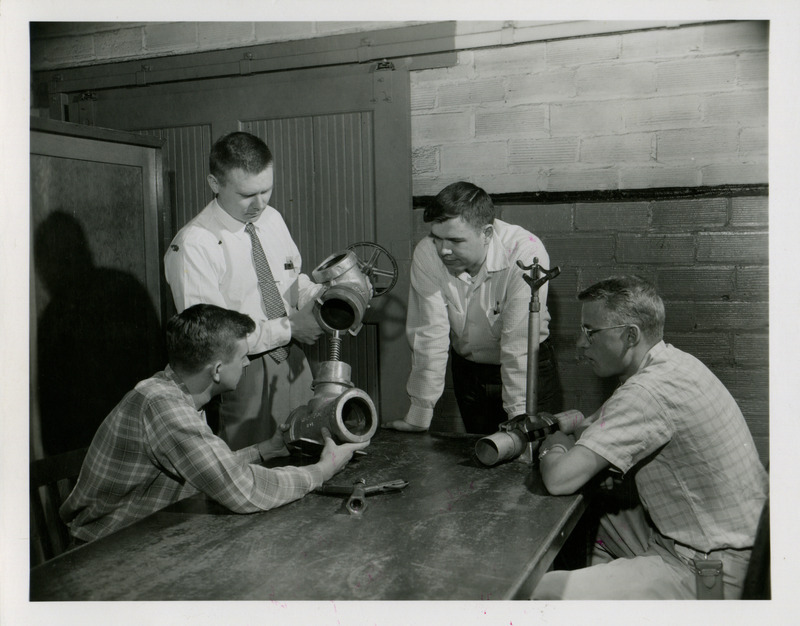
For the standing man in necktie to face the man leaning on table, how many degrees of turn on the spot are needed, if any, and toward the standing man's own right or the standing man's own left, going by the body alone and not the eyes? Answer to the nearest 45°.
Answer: approximately 45° to the standing man's own left

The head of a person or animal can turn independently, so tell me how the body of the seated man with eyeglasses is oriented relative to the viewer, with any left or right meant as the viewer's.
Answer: facing to the left of the viewer

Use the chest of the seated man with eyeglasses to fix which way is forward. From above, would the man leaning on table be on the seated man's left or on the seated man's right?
on the seated man's right

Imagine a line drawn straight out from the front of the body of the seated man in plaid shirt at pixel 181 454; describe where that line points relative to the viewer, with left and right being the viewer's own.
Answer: facing away from the viewer and to the right of the viewer

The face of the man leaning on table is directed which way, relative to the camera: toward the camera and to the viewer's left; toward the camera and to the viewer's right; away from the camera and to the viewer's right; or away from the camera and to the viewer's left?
toward the camera and to the viewer's left

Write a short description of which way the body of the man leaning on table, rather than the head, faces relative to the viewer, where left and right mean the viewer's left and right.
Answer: facing the viewer and to the left of the viewer

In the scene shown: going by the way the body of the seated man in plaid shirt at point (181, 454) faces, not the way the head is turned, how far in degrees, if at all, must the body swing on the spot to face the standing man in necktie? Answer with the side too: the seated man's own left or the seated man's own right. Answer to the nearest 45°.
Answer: approximately 45° to the seated man's own left

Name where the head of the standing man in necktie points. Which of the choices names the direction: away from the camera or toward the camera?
toward the camera

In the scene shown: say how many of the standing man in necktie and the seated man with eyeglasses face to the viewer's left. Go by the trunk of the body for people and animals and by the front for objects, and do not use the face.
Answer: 1

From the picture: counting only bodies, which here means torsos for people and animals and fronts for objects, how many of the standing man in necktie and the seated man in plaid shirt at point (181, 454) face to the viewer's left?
0

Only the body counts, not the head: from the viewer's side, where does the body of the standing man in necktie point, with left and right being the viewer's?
facing the viewer and to the right of the viewer

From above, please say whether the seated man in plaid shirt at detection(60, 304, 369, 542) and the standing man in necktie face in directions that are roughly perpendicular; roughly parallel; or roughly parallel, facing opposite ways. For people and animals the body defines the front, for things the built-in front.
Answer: roughly perpendicular

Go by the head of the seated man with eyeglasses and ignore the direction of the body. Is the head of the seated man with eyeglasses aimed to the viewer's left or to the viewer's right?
to the viewer's left
